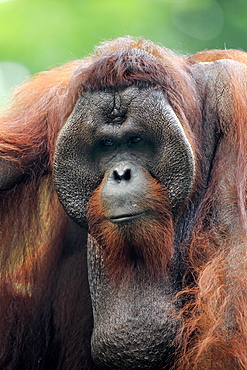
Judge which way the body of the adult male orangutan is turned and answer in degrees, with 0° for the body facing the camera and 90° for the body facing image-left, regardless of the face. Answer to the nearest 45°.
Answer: approximately 0°
